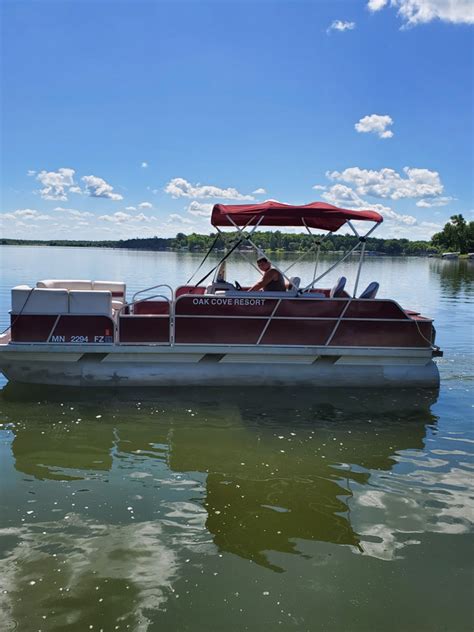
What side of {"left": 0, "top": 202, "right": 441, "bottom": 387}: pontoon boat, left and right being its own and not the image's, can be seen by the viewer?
left
